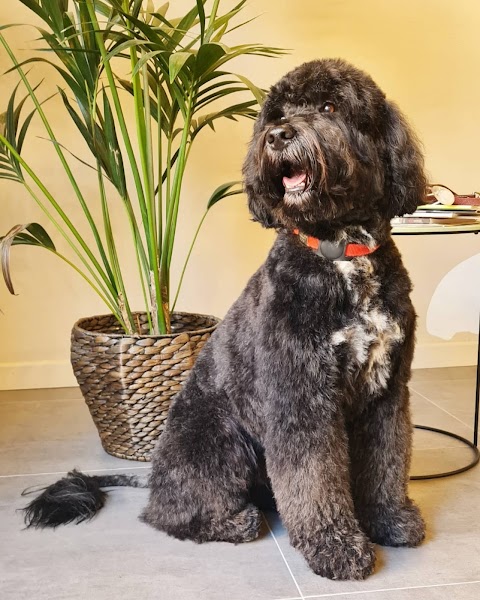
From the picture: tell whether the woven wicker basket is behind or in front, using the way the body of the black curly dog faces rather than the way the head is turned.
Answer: behind

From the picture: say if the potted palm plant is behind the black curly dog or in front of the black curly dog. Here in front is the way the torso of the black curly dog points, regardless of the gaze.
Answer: behind

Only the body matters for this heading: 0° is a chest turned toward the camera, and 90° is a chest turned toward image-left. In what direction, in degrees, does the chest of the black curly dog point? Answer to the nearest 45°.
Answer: approximately 315°
